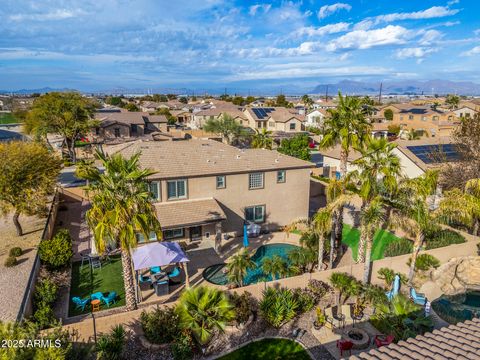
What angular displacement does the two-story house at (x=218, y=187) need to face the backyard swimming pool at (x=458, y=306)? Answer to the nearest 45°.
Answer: approximately 135° to its right

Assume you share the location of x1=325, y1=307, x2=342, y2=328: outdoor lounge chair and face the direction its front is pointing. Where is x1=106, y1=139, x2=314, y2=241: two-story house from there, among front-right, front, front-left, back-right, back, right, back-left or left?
back

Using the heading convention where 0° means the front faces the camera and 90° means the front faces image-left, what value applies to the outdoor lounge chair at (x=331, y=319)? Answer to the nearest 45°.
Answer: approximately 315°

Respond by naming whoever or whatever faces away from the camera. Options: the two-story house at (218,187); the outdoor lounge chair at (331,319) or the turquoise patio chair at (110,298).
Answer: the two-story house

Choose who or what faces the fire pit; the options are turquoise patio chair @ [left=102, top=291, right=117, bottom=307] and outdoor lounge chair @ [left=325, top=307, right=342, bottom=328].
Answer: the outdoor lounge chair

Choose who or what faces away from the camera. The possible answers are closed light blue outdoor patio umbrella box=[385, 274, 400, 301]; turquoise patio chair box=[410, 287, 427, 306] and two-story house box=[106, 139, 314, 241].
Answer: the two-story house

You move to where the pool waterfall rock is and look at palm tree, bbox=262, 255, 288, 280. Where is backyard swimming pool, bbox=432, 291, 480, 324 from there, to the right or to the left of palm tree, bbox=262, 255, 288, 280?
left

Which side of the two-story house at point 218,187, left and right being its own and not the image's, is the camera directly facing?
back
